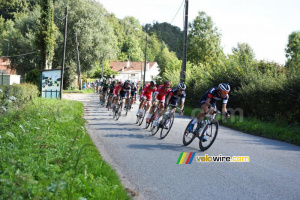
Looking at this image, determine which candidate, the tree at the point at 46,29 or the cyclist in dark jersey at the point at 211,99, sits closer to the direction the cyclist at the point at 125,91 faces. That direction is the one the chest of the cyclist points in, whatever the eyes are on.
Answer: the cyclist in dark jersey

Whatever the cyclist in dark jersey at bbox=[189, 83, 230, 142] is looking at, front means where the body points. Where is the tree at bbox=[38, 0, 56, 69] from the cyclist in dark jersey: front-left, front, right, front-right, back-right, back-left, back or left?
back

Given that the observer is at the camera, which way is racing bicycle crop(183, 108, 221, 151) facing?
facing the viewer and to the right of the viewer

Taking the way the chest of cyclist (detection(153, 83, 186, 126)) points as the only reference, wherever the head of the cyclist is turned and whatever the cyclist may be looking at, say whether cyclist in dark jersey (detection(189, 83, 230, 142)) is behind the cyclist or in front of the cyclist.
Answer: in front

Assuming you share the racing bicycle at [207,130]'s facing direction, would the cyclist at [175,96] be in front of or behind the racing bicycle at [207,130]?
behind

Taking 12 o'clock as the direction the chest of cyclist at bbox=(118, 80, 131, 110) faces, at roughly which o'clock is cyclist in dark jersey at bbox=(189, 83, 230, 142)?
The cyclist in dark jersey is roughly at 1 o'clock from the cyclist.

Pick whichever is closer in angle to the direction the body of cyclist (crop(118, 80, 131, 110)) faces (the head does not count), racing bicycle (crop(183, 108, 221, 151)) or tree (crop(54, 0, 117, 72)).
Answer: the racing bicycle

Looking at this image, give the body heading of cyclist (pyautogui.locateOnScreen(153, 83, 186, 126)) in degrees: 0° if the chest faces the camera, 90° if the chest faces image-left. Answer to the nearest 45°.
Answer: approximately 315°

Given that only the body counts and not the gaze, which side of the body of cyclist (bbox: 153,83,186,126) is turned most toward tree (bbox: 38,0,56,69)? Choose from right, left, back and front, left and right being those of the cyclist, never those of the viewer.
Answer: back

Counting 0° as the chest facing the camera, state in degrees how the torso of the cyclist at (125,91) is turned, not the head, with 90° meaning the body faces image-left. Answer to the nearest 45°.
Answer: approximately 315°

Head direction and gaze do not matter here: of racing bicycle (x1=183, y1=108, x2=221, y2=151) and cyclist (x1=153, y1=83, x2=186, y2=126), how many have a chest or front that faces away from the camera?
0

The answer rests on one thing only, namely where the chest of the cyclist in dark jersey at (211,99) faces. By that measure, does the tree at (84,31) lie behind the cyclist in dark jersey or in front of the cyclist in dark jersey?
behind

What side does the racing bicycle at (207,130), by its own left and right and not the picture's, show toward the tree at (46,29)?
back

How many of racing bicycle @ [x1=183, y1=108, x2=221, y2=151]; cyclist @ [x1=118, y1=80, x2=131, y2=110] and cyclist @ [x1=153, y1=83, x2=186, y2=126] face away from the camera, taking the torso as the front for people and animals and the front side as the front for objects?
0
